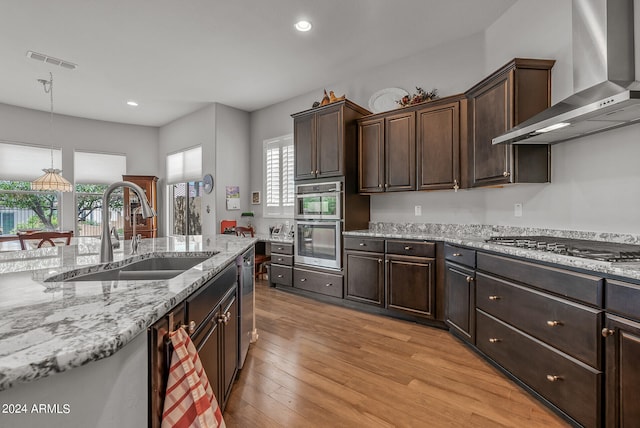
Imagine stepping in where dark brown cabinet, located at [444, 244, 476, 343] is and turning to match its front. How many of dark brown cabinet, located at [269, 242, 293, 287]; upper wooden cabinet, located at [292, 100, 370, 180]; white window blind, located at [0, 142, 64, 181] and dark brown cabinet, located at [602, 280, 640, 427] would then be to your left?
1

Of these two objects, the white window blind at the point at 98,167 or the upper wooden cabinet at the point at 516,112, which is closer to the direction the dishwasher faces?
the upper wooden cabinet

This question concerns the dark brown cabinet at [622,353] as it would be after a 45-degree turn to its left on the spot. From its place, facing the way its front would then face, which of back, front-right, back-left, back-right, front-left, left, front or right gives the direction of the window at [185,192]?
right

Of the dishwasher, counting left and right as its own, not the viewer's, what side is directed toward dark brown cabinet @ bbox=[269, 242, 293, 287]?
left

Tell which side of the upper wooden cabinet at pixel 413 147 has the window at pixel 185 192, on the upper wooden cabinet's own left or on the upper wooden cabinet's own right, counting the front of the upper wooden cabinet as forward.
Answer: on the upper wooden cabinet's own right

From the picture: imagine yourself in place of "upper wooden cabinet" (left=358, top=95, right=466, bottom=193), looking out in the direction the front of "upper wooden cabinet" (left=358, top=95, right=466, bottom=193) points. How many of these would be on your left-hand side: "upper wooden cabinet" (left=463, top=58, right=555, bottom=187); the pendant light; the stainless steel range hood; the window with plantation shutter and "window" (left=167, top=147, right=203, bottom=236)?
2

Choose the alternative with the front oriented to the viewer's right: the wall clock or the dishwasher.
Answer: the dishwasher

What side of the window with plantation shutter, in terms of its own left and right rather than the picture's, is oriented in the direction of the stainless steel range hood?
left

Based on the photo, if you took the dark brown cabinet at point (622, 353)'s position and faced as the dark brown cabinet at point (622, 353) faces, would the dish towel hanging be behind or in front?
in front

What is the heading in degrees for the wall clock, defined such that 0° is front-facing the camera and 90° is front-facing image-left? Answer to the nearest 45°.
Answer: approximately 45°

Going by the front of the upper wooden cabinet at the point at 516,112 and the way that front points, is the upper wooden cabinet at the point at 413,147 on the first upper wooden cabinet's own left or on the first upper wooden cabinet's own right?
on the first upper wooden cabinet's own right

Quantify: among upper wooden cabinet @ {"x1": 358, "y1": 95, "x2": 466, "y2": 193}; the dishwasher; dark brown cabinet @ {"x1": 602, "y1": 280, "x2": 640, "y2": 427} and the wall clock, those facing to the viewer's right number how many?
1

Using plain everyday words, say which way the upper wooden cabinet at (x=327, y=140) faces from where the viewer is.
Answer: facing the viewer and to the left of the viewer

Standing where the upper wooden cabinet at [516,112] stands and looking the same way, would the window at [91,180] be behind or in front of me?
in front
